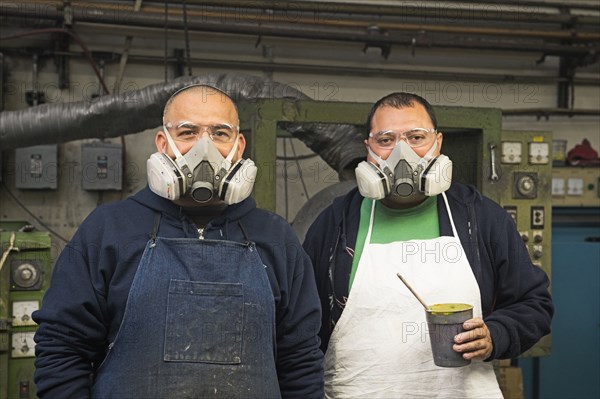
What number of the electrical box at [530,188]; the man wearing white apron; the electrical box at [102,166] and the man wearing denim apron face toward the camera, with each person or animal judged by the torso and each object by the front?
4

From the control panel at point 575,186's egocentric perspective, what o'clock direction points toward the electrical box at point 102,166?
The electrical box is roughly at 2 o'clock from the control panel.

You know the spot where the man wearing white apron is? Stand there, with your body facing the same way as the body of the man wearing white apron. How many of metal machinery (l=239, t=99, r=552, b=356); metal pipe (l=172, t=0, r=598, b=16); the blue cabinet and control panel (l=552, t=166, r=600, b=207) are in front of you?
0

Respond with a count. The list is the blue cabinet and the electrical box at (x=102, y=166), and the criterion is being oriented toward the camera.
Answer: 2

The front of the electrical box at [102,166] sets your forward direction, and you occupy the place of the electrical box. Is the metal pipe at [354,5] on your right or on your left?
on your left

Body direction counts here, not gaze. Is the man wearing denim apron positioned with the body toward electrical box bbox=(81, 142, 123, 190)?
no

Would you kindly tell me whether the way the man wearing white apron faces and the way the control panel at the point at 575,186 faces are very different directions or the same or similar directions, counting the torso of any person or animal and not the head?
same or similar directions

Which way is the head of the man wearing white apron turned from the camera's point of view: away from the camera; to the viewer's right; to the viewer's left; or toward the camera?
toward the camera

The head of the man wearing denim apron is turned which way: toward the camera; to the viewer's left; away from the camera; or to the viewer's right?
toward the camera

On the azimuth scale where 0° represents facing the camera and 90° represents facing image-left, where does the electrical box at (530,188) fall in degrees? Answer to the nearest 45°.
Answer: approximately 0°

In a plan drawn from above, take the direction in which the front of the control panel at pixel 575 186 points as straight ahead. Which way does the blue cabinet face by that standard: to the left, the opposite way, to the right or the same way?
the same way

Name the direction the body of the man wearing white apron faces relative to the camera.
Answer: toward the camera

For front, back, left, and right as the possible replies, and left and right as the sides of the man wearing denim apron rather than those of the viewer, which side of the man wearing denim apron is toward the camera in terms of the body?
front

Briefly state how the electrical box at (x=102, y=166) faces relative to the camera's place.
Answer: facing the viewer
